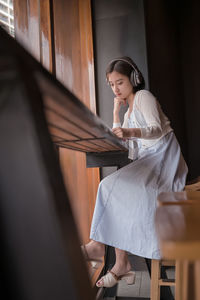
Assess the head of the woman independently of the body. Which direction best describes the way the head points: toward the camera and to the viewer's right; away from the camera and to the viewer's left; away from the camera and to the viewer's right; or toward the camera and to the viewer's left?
toward the camera and to the viewer's left

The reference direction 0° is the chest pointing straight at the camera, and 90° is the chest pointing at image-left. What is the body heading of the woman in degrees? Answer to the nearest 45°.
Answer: approximately 45°
